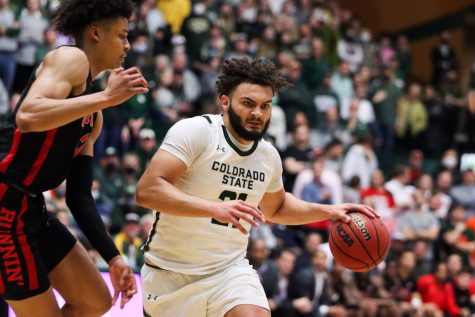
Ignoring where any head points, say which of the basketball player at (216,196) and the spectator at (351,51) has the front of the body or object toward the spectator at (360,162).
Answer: the spectator at (351,51)

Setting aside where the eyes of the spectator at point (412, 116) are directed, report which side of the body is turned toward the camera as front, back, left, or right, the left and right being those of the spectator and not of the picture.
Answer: front

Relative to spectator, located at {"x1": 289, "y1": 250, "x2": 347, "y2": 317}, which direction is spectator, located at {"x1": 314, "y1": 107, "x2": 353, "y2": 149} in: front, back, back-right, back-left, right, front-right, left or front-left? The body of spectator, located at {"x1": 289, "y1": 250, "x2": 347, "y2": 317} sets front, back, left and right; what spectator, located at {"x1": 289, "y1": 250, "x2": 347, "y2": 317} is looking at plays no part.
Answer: back-left

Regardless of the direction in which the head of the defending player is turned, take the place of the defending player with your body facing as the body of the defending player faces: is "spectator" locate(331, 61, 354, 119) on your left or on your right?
on your left

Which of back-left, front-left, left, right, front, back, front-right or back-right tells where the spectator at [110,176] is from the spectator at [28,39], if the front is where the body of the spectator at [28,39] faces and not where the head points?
front-left

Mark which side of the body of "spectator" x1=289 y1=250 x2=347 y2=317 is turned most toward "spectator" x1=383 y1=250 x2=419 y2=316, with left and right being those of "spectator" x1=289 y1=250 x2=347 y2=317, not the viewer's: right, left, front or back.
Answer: left

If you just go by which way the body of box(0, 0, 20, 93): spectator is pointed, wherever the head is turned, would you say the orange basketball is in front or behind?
in front

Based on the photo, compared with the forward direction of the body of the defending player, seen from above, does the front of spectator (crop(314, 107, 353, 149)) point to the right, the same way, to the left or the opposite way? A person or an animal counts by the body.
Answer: to the right

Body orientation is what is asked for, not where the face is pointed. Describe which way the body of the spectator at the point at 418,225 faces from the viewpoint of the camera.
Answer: toward the camera

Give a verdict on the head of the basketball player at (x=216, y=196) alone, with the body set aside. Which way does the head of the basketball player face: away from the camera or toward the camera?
toward the camera

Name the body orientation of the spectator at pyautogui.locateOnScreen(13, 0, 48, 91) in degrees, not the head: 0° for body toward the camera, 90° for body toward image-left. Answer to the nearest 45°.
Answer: approximately 0°

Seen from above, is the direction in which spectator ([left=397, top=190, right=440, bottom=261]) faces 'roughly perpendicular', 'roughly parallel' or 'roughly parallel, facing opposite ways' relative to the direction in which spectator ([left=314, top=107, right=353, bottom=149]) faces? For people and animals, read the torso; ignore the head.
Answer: roughly parallel

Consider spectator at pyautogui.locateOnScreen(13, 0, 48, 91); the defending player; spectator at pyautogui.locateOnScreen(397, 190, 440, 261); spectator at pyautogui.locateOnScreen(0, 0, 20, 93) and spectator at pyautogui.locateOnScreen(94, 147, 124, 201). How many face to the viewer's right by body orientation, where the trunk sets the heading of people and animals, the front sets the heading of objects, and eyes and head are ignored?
1

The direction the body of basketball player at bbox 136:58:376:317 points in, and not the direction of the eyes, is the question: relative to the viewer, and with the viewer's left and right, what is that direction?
facing the viewer and to the right of the viewer

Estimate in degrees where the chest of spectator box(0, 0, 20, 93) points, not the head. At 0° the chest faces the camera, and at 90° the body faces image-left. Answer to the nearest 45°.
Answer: approximately 0°

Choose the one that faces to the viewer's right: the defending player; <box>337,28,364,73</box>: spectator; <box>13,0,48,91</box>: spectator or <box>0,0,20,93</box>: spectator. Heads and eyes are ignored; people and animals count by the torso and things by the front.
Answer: the defending player

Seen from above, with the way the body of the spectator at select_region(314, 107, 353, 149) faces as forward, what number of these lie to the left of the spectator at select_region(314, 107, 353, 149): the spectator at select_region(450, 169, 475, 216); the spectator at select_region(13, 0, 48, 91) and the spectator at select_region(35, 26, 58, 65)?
1
